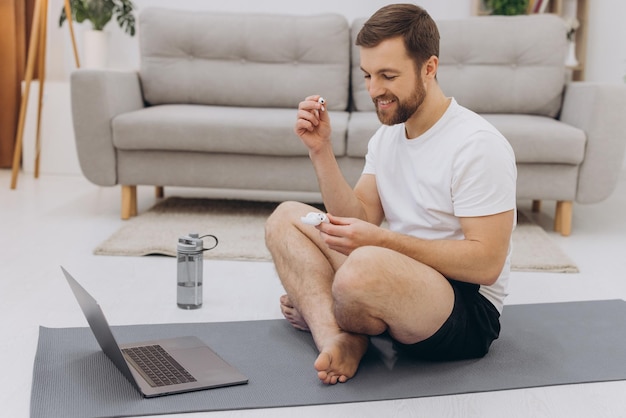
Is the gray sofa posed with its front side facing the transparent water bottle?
yes

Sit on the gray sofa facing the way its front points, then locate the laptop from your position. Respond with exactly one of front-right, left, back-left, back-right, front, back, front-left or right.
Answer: front

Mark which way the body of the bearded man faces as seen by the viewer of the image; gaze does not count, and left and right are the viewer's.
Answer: facing the viewer and to the left of the viewer

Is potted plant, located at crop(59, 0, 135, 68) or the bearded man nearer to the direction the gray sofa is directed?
the bearded man

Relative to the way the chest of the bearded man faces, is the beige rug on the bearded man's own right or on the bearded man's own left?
on the bearded man's own right

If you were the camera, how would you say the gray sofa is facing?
facing the viewer

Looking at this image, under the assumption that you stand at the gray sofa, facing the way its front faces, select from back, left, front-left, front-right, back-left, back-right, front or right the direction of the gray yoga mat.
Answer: front

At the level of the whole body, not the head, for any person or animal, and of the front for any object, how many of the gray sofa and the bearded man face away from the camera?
0

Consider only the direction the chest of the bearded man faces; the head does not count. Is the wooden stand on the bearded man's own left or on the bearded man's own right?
on the bearded man's own right

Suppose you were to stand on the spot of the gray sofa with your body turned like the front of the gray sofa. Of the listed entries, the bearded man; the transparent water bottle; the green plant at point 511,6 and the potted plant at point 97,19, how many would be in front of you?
2

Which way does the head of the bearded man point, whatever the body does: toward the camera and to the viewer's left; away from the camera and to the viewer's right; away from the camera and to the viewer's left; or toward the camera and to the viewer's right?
toward the camera and to the viewer's left
